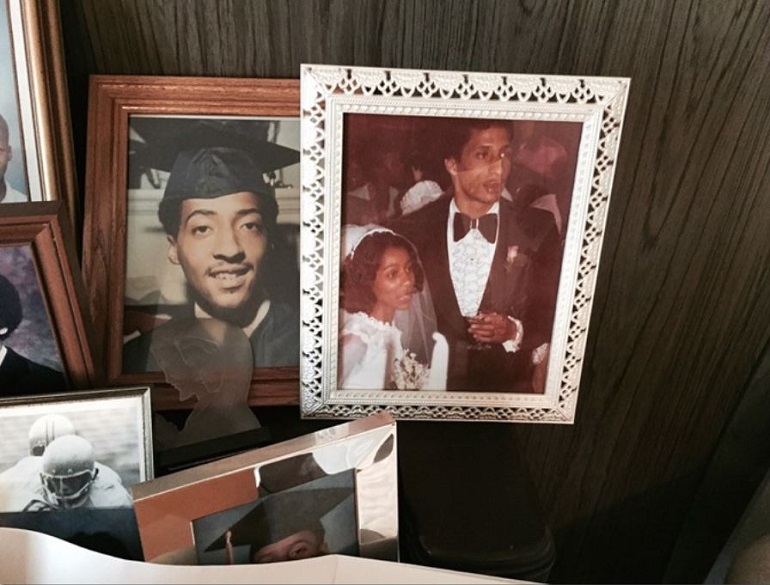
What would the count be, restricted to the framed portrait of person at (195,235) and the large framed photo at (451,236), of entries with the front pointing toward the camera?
2

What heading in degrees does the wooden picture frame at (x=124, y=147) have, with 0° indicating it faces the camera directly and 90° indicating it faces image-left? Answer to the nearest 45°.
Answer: approximately 0°

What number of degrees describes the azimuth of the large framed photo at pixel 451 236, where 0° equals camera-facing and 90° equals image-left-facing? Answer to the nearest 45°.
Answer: approximately 0°

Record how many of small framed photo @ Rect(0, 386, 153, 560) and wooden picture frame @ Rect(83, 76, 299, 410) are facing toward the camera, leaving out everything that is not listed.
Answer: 2
